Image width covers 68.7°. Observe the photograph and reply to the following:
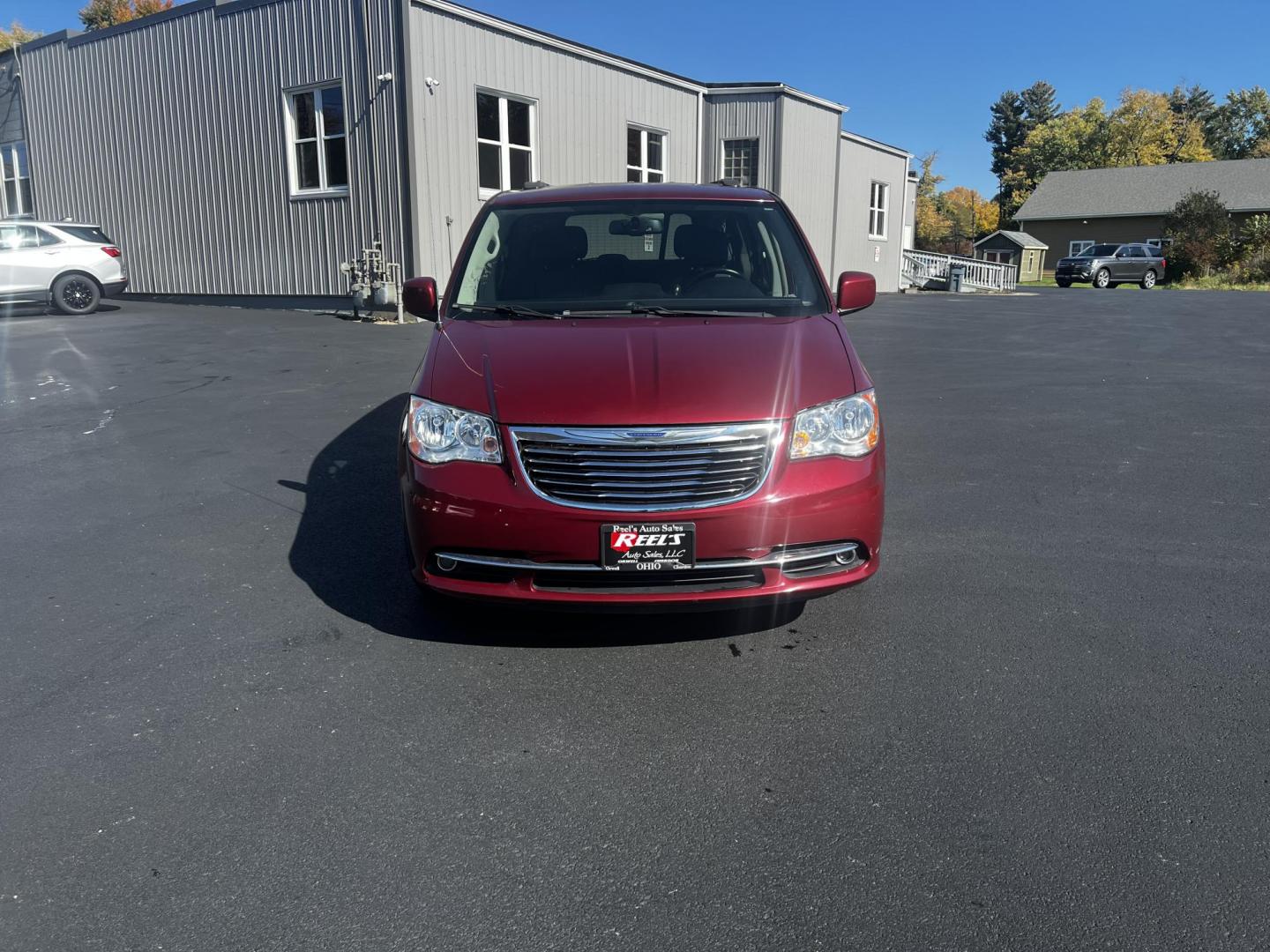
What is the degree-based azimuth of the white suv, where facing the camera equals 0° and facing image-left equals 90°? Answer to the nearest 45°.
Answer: approximately 90°

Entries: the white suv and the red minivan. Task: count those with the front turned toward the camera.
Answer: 1

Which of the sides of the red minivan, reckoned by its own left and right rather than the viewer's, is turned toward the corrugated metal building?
back

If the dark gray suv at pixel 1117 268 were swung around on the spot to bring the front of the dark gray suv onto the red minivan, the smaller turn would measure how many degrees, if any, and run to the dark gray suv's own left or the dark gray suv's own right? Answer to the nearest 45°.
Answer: approximately 45° to the dark gray suv's own left

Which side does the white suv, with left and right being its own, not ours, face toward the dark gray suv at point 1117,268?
back

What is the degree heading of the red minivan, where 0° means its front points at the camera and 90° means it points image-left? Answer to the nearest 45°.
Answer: approximately 0°

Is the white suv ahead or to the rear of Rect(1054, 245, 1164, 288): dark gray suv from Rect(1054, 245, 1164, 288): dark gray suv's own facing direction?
ahead

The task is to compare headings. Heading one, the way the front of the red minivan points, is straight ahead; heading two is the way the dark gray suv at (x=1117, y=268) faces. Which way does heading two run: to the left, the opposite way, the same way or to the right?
to the right

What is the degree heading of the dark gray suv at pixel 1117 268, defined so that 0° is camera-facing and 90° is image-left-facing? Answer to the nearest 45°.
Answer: approximately 45°

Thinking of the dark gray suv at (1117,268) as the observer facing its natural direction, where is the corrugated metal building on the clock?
The corrugated metal building is roughly at 11 o'clock from the dark gray suv.

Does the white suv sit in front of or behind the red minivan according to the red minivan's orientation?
behind
